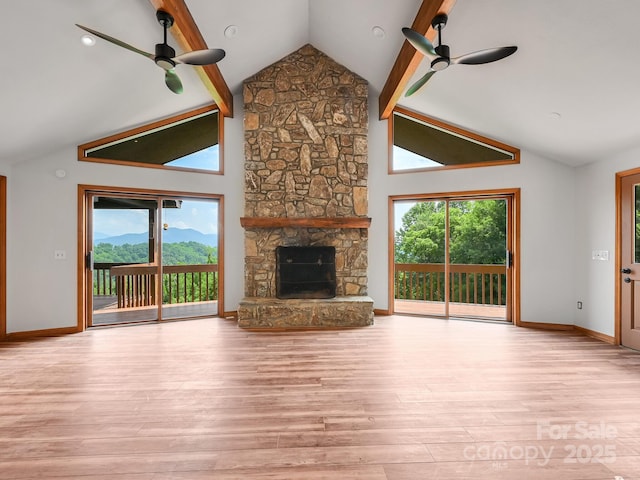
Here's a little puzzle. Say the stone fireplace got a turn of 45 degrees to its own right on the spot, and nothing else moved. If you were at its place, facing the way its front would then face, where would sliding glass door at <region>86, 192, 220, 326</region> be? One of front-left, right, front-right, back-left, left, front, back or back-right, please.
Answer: front-right

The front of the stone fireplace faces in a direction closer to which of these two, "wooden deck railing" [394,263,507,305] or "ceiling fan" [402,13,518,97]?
the ceiling fan

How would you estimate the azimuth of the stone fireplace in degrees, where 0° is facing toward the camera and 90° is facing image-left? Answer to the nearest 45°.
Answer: approximately 0°

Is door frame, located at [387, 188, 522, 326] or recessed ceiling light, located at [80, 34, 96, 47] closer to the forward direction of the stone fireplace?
the recessed ceiling light

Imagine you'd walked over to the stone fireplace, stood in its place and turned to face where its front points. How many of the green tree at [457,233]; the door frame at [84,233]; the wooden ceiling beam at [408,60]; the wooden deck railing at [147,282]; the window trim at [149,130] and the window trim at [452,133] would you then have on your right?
3

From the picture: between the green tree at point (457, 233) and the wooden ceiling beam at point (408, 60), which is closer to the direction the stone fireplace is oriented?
the wooden ceiling beam

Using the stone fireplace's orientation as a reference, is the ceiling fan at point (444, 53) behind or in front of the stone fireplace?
in front

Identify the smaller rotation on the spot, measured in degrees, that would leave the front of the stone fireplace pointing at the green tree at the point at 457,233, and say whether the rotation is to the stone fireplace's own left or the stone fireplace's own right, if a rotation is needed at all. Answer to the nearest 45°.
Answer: approximately 90° to the stone fireplace's own left

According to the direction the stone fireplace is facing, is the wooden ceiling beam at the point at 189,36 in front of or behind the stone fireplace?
in front

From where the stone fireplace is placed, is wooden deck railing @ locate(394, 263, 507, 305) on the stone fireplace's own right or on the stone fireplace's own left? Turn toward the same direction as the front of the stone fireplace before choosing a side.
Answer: on the stone fireplace's own left

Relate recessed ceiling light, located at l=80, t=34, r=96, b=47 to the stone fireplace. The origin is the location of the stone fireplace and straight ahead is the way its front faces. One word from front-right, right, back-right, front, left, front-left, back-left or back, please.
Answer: front-right

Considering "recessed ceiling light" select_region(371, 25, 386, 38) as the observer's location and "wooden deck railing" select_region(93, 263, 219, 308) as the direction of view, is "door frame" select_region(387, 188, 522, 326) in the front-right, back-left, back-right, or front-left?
back-right

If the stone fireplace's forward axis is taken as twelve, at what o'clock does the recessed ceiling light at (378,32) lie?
The recessed ceiling light is roughly at 11 o'clock from the stone fireplace.

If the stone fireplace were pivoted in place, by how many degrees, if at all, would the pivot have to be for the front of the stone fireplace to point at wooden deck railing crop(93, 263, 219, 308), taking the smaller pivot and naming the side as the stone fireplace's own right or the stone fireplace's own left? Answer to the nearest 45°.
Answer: approximately 90° to the stone fireplace's own right
